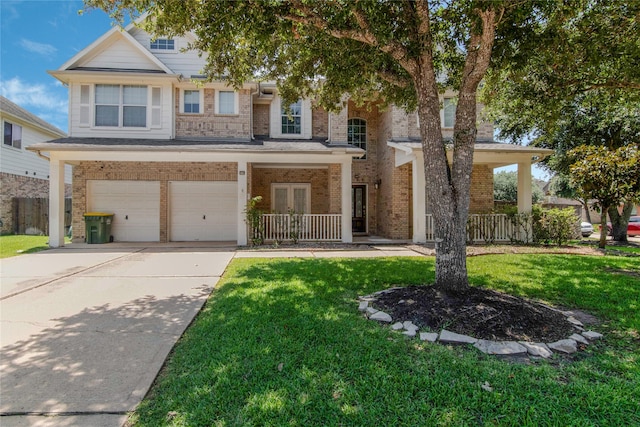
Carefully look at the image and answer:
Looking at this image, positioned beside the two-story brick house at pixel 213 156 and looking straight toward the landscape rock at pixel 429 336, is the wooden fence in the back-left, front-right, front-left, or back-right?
back-right

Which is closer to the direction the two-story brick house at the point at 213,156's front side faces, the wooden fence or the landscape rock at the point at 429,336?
the landscape rock

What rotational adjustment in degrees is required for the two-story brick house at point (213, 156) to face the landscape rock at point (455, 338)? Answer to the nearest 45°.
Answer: approximately 45° to its left

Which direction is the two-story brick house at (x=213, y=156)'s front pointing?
toward the camera

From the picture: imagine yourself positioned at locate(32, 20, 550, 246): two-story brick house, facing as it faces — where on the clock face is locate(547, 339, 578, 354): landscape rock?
The landscape rock is roughly at 11 o'clock from the two-story brick house.

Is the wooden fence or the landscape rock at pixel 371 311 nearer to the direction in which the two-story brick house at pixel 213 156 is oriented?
the landscape rock

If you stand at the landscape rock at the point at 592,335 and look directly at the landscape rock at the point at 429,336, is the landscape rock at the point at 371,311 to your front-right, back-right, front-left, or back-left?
front-right

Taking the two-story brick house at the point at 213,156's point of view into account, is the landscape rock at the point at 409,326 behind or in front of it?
in front

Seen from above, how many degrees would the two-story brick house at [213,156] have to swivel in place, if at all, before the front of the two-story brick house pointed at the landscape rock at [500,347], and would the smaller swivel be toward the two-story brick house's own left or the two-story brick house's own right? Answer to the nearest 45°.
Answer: approximately 45° to the two-story brick house's own left

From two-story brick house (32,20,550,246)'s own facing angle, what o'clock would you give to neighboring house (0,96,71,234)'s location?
The neighboring house is roughly at 4 o'clock from the two-story brick house.

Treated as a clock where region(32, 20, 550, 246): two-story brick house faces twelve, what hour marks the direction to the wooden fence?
The wooden fence is roughly at 4 o'clock from the two-story brick house.

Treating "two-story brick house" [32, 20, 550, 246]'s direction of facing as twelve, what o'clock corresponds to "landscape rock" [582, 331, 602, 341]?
The landscape rock is roughly at 11 o'clock from the two-story brick house.

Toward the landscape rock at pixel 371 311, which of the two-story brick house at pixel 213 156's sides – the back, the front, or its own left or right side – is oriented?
front

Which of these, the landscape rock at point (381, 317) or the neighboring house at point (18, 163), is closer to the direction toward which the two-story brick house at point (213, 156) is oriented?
the landscape rock

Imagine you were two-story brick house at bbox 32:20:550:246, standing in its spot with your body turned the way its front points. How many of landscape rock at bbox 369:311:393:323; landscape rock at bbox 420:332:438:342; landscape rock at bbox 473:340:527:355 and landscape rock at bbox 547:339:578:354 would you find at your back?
0

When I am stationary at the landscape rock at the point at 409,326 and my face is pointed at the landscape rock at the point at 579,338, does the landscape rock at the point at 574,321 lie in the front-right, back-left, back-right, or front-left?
front-left

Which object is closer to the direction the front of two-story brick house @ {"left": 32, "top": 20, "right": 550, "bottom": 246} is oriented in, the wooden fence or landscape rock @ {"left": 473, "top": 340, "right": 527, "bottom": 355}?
the landscape rock

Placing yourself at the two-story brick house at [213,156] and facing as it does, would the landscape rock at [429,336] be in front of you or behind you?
in front
